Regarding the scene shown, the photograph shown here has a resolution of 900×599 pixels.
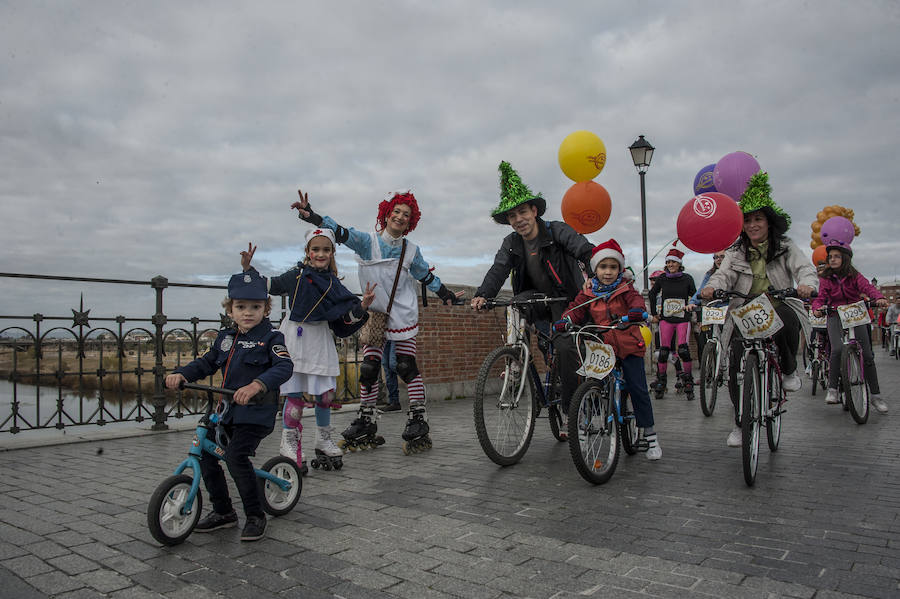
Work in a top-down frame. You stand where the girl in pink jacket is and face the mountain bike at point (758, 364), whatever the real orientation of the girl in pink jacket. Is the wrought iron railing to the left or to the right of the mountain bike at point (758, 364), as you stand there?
right

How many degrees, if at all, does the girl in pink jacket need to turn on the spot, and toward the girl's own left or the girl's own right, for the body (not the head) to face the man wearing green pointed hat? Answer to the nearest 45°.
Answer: approximately 45° to the girl's own right

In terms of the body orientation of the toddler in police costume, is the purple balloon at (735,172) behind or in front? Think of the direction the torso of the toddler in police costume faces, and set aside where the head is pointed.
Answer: behind

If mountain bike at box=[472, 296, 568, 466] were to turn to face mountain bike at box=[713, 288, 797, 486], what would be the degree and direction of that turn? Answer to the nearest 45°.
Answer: approximately 135° to its left

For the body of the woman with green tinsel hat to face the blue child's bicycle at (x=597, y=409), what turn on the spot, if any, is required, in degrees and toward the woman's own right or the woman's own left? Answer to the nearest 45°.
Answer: approximately 45° to the woman's own right

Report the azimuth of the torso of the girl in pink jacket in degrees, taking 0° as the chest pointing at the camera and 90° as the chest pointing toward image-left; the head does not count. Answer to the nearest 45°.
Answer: approximately 0°

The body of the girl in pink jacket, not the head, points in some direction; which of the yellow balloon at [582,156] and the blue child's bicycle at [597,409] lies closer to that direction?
the blue child's bicycle

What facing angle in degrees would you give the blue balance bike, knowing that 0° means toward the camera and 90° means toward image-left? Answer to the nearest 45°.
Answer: approximately 45°

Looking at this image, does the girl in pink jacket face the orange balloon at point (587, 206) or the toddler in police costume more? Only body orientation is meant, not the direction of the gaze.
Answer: the toddler in police costume

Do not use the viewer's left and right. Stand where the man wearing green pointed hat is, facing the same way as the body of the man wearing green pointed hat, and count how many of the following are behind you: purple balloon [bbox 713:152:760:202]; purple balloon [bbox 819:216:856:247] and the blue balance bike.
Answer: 2

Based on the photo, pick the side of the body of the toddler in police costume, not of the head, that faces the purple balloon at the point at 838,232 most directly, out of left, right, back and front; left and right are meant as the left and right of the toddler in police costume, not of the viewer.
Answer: back
